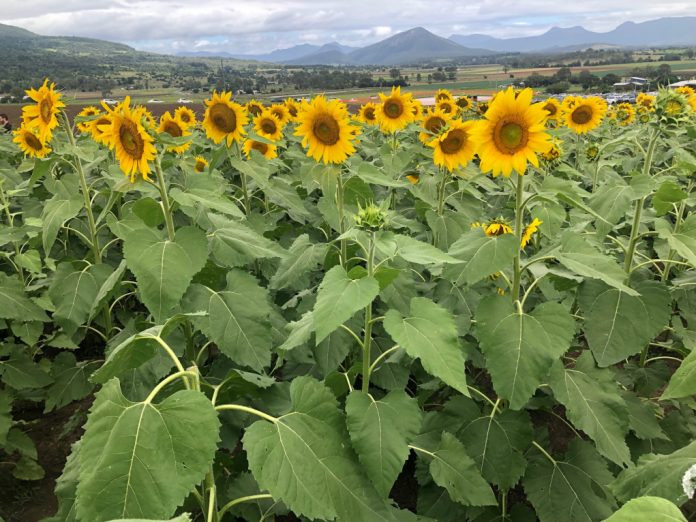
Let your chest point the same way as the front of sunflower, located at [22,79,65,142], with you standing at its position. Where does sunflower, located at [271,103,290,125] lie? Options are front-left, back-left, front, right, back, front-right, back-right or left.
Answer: back

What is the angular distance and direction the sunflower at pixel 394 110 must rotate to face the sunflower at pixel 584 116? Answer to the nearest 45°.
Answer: approximately 90° to its left

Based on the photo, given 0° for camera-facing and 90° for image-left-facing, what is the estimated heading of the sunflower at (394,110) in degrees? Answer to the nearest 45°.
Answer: approximately 0°

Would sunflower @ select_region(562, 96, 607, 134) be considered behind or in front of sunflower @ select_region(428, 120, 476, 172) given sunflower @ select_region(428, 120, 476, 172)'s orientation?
behind

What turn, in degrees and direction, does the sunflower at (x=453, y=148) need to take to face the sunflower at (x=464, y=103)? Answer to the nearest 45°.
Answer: approximately 180°

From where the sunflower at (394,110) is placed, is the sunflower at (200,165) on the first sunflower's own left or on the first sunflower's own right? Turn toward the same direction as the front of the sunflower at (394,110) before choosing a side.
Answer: on the first sunflower's own right

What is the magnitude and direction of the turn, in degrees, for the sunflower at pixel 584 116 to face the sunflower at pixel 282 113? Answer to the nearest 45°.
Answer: approximately 90° to its right

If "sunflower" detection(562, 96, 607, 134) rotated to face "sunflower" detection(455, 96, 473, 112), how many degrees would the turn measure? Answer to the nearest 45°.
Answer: approximately 135° to its right
